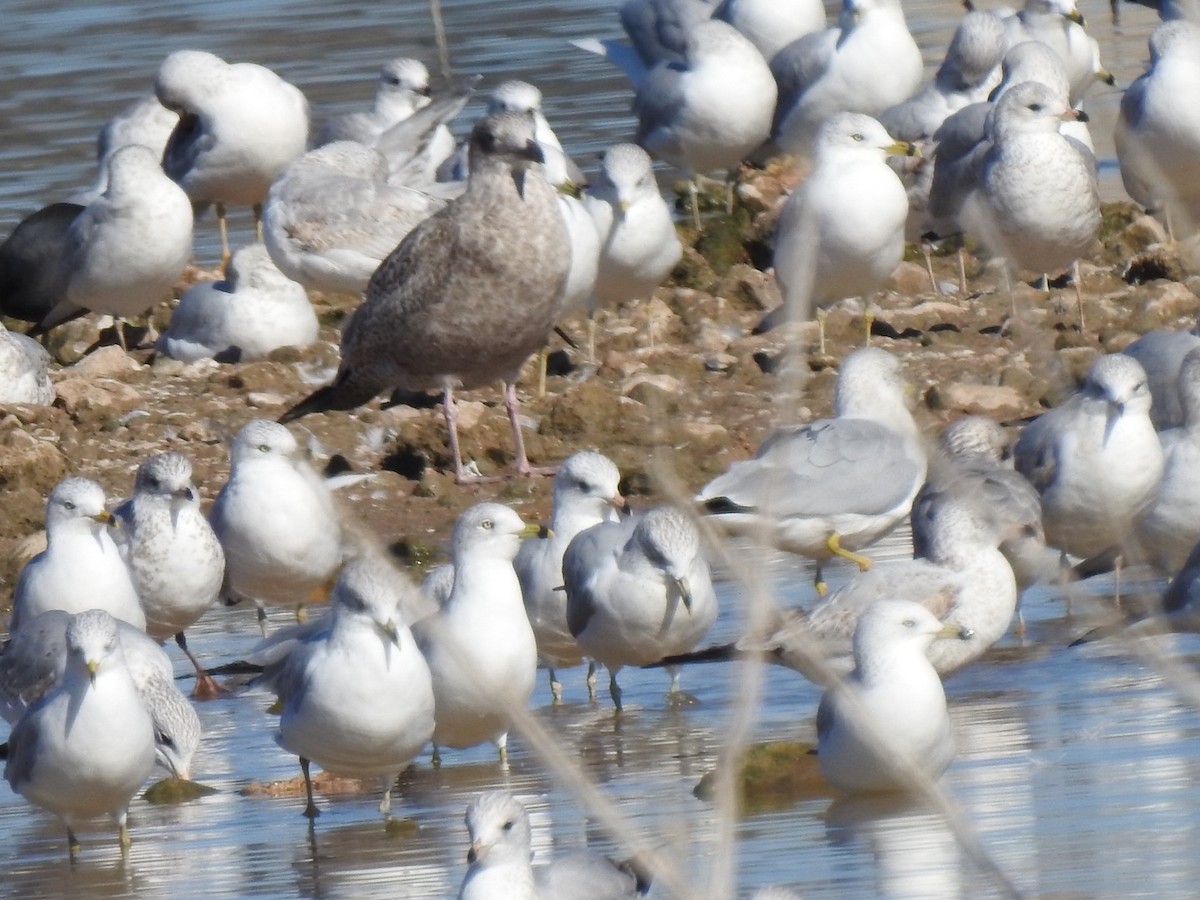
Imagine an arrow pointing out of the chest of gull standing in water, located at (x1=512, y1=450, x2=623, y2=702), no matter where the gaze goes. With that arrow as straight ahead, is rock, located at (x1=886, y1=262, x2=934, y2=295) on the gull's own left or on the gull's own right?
on the gull's own left

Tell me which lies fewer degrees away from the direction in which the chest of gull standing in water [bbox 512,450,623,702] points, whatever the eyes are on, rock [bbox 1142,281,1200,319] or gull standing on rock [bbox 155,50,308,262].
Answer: the rock

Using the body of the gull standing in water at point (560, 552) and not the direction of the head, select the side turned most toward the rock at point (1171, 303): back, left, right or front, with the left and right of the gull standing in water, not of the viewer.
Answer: left

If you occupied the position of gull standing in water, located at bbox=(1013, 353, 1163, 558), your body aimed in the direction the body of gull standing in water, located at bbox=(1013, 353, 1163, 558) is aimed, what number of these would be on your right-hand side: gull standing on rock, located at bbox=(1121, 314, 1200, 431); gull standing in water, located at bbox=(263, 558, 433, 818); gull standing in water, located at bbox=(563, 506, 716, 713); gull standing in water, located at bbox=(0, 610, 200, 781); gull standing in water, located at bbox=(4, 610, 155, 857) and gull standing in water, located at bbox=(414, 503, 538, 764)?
5

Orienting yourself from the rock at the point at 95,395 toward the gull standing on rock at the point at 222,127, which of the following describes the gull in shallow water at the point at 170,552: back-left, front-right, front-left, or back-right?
back-right
